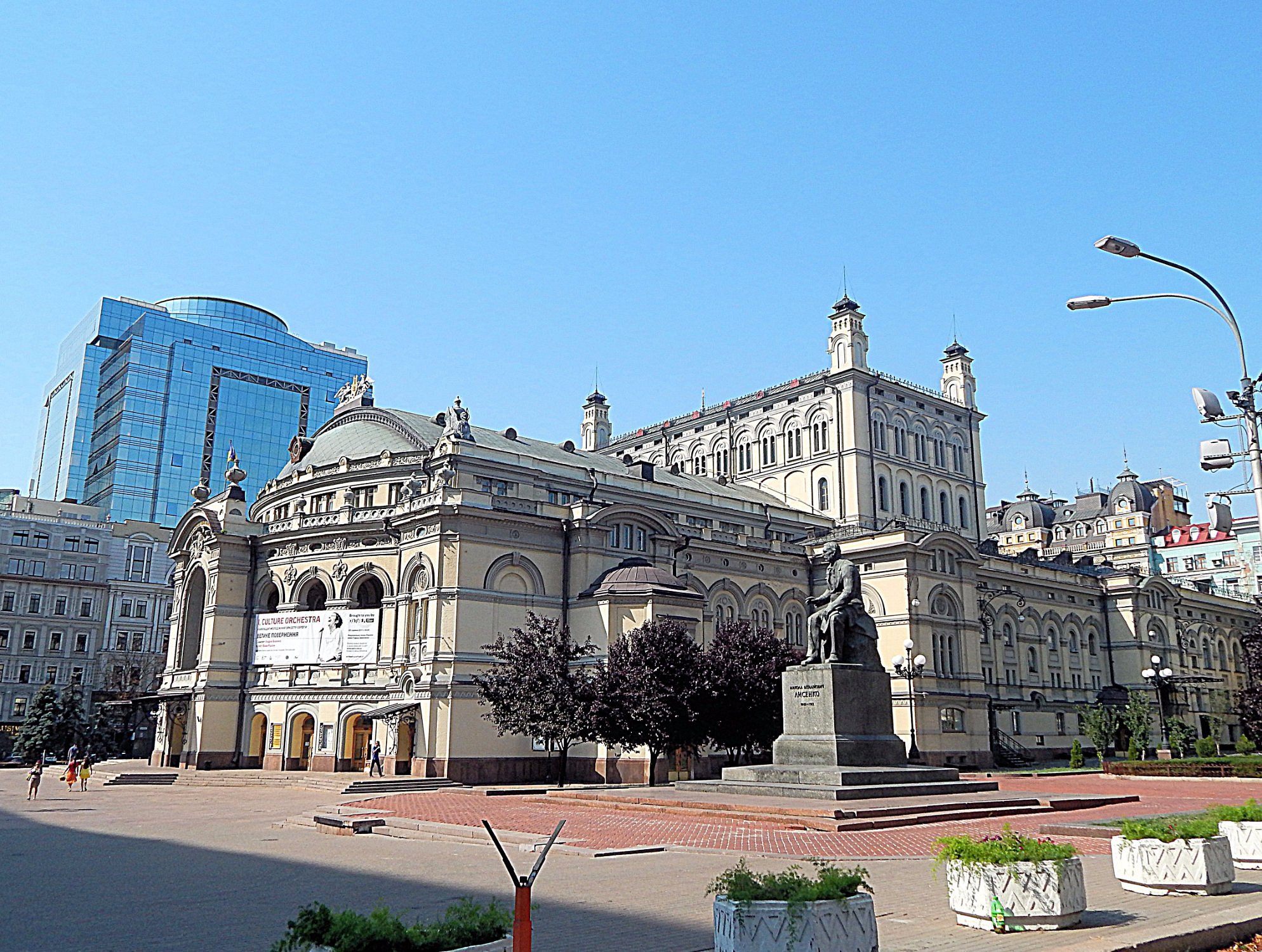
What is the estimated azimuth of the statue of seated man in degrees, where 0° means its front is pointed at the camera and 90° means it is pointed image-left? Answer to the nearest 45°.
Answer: approximately 45°

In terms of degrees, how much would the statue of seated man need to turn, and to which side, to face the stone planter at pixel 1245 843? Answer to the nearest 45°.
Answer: approximately 90° to its left

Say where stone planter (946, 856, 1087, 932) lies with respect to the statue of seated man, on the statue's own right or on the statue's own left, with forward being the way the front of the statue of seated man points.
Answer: on the statue's own left

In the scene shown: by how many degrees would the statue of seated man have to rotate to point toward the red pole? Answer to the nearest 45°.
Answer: approximately 45° to its left

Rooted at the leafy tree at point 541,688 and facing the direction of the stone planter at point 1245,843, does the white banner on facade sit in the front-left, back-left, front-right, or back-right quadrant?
back-right

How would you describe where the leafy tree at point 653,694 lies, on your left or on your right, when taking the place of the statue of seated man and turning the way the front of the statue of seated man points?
on your right
